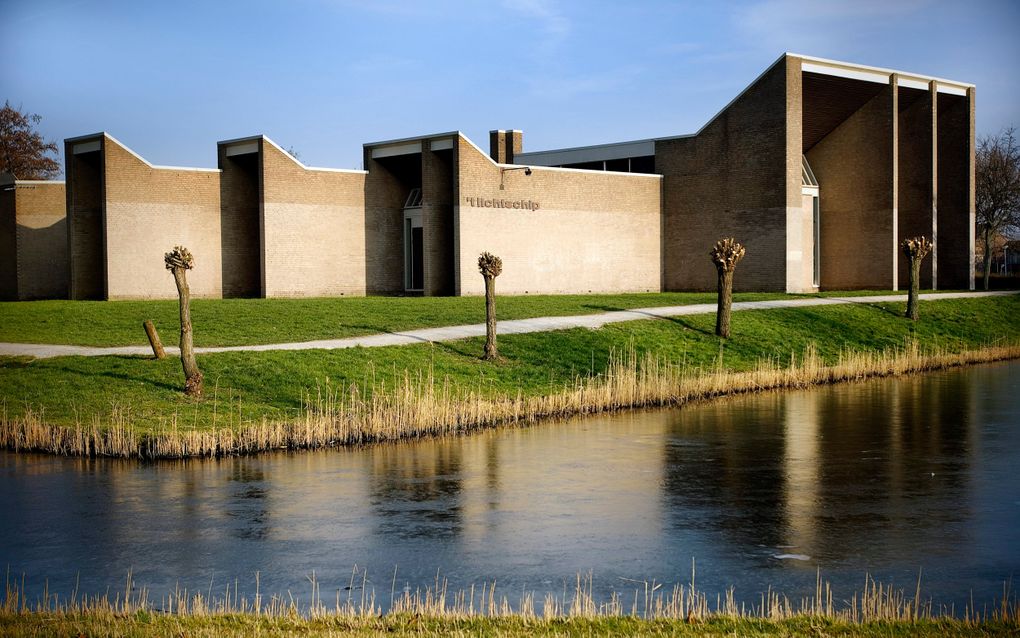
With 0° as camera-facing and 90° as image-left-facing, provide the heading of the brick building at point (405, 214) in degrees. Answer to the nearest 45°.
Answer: approximately 0°

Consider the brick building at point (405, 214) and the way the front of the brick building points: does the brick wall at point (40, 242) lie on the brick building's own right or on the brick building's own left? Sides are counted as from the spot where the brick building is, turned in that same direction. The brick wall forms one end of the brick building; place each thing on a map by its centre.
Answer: on the brick building's own right

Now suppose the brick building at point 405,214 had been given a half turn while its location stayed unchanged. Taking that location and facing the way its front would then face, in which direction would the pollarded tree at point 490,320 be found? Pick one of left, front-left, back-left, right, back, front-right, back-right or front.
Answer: back

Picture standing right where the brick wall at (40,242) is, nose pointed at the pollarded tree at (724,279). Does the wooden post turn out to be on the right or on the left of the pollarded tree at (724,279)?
right

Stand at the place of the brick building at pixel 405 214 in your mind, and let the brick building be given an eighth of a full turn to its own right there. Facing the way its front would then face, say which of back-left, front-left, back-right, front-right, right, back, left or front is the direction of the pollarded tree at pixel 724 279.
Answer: left

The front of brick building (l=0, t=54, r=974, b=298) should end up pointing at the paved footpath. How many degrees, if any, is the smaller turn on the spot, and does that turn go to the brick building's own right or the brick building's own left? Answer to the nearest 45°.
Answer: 0° — it already faces it

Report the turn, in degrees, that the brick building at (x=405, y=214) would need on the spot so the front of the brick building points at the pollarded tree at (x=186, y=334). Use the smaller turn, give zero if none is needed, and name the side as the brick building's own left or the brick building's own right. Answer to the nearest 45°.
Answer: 0° — it already faces it

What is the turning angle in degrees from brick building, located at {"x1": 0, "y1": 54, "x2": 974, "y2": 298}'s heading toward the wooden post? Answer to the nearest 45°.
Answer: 0° — it already faces it
